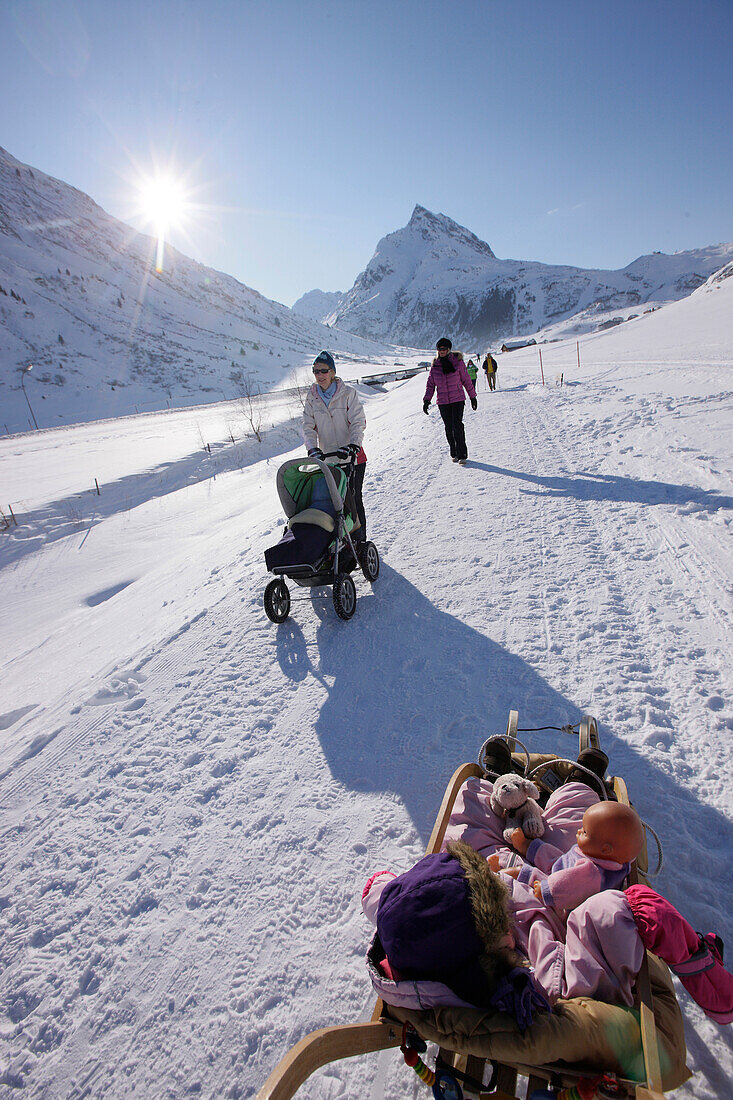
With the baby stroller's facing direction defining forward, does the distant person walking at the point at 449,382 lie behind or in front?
behind

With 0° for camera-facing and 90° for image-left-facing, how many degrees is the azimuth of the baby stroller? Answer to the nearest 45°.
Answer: approximately 45°

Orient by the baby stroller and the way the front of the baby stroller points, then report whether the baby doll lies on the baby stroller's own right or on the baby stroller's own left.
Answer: on the baby stroller's own left

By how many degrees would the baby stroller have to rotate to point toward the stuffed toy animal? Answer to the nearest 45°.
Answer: approximately 45° to its left

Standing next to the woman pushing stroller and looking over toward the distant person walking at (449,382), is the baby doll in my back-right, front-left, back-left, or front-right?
back-right

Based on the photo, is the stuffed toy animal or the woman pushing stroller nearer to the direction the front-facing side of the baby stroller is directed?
the stuffed toy animal

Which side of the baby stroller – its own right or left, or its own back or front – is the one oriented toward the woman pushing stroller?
back
